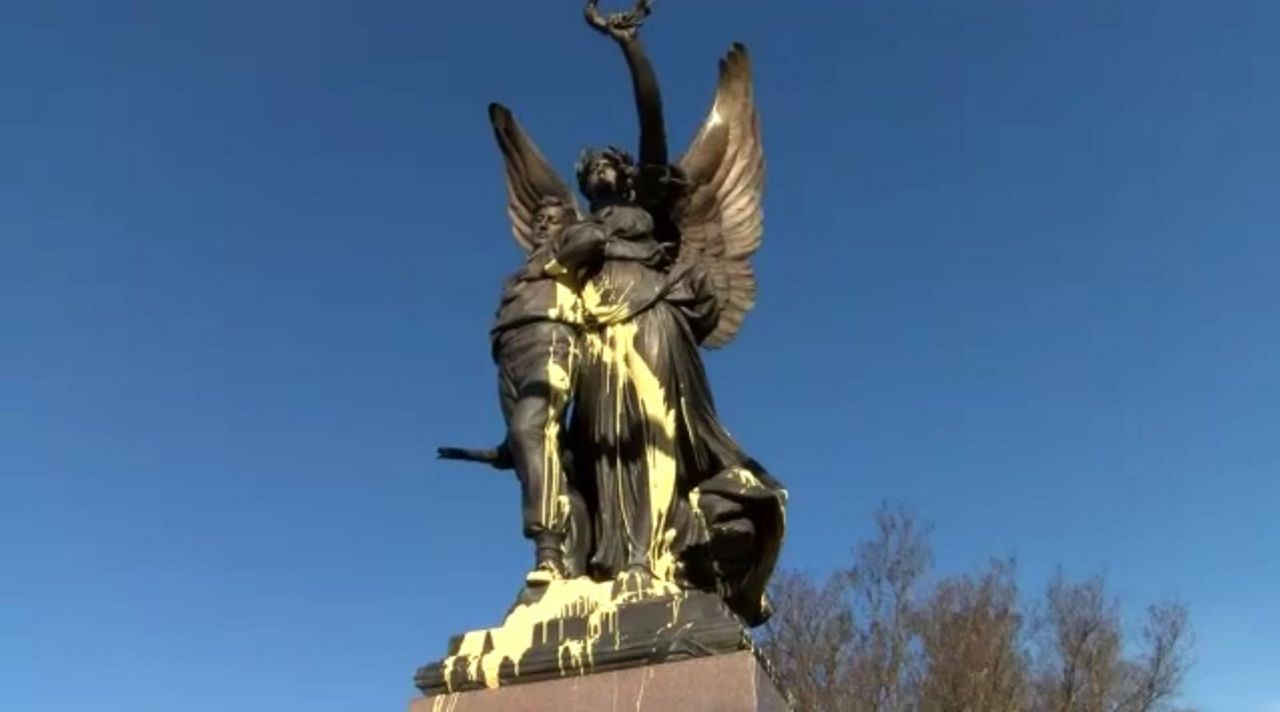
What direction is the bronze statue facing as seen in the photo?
toward the camera

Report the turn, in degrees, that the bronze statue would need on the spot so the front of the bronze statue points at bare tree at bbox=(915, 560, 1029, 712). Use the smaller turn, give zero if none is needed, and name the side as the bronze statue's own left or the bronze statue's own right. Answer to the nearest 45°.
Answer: approximately 180°
